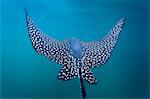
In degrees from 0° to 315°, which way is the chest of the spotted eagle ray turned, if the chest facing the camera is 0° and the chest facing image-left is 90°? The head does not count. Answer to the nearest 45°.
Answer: approximately 180°
